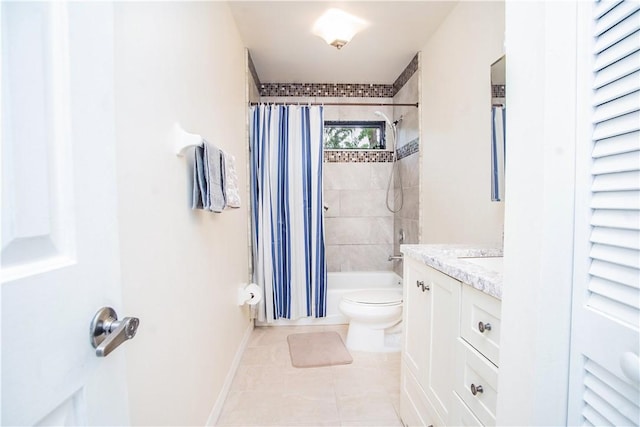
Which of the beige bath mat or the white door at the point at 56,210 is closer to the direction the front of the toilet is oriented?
the beige bath mat

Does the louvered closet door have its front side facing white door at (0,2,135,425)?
yes

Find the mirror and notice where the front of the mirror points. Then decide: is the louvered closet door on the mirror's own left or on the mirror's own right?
on the mirror's own left

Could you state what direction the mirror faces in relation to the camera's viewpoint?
facing to the left of the viewer

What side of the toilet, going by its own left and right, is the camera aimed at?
left

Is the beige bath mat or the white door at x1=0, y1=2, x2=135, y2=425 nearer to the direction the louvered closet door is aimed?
the white door

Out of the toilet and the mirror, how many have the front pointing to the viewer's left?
2
